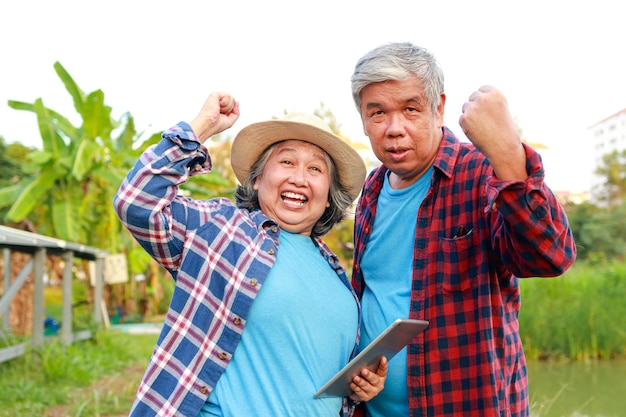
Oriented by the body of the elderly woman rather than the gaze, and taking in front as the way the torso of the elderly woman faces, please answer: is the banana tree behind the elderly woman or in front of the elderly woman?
behind

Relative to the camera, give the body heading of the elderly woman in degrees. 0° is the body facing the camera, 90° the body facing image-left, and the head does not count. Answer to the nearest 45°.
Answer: approximately 315°
